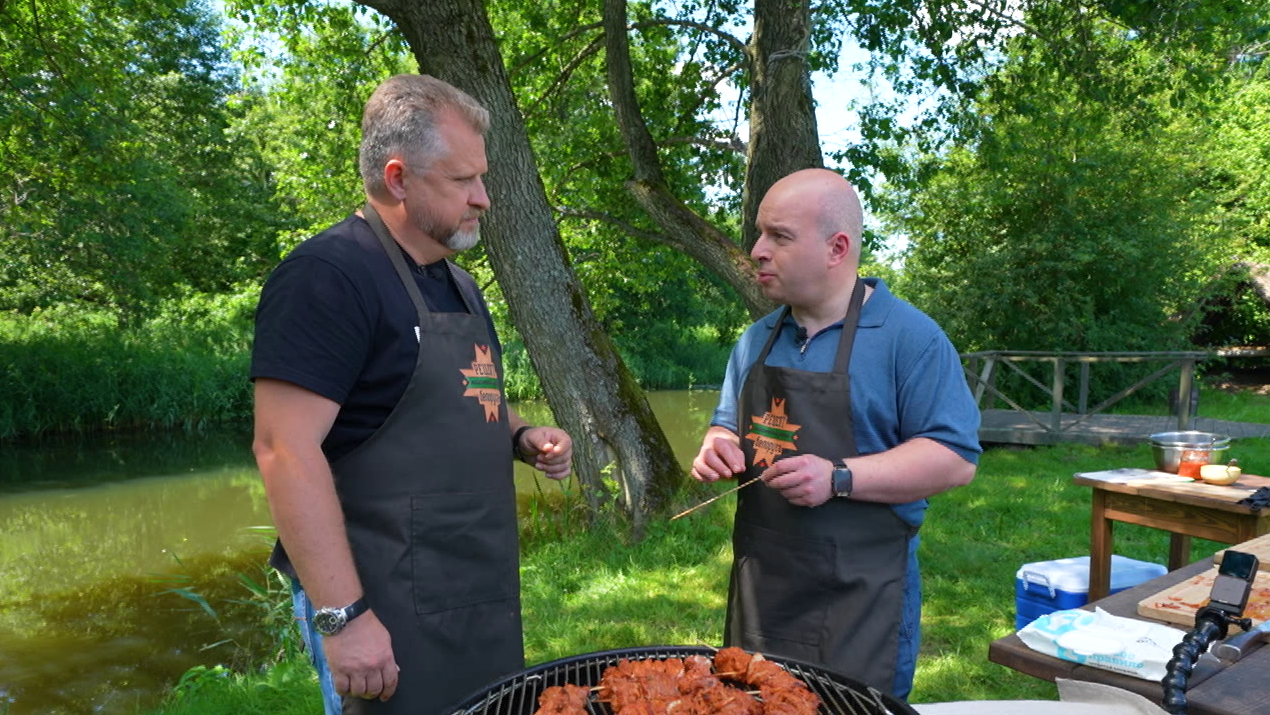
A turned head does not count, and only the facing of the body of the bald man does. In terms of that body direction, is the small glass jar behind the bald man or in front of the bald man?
behind

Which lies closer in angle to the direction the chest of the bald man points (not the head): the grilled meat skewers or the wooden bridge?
the grilled meat skewers

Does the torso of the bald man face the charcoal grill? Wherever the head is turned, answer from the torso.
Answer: yes

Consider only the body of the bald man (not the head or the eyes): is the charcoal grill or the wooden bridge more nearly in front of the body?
the charcoal grill

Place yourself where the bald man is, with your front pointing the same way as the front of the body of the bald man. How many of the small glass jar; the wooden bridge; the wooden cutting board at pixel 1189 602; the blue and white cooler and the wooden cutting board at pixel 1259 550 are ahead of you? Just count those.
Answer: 0

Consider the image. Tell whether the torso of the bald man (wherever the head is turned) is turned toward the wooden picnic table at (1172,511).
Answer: no

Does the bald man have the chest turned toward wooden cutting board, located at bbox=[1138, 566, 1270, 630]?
no

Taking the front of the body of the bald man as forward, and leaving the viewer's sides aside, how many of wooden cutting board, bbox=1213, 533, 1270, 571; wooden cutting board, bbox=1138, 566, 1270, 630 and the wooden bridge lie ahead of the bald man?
0

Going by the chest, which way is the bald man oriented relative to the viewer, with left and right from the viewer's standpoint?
facing the viewer and to the left of the viewer

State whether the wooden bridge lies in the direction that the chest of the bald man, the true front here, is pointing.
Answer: no

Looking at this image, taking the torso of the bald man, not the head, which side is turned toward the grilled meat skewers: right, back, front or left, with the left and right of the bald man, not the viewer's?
front

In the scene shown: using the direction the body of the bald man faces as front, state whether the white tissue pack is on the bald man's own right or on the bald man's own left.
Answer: on the bald man's own left

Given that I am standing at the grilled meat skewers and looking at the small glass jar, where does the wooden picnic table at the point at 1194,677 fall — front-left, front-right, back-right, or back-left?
front-right

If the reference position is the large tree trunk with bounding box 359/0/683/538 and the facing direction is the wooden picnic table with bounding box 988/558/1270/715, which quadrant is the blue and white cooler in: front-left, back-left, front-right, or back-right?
front-left

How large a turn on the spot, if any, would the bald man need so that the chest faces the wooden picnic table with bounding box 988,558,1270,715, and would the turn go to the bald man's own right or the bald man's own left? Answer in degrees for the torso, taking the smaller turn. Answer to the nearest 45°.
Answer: approximately 90° to the bald man's own left

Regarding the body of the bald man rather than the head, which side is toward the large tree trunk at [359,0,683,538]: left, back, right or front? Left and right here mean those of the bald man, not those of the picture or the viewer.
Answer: right
